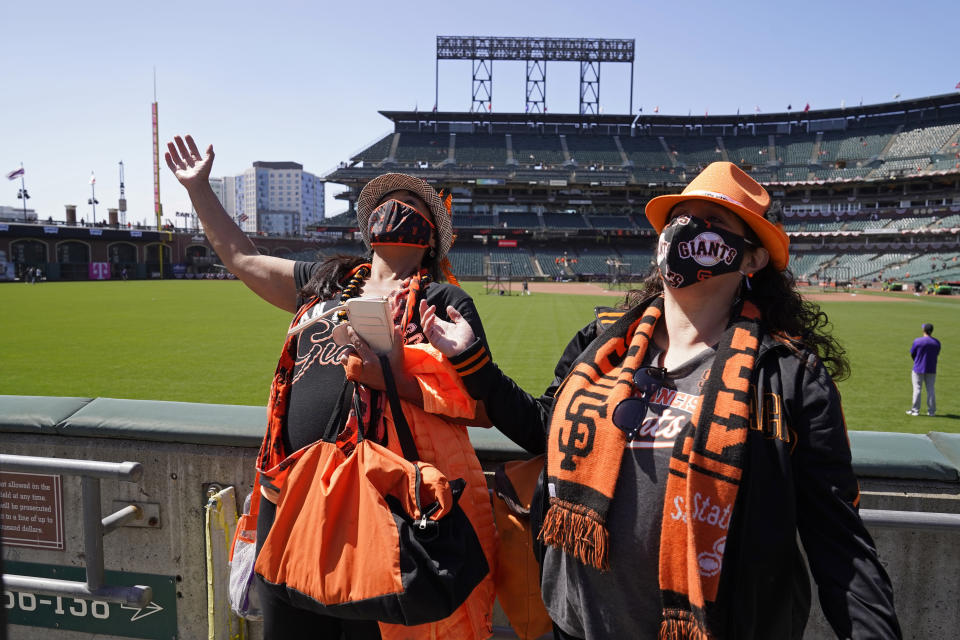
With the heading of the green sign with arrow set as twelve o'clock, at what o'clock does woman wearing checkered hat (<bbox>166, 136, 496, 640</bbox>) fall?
The woman wearing checkered hat is roughly at 11 o'clock from the green sign with arrow.

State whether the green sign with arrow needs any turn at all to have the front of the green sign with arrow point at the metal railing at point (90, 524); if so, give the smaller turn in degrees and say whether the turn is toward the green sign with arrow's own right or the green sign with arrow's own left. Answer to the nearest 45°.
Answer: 0° — it already faces it

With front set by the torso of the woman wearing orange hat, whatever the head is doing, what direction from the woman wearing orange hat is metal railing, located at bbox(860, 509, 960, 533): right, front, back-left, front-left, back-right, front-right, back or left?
back

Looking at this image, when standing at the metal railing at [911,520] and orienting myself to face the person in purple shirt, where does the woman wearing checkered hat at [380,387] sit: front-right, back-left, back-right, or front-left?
back-left

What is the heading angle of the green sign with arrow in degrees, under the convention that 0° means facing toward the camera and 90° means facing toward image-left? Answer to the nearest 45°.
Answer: approximately 0°

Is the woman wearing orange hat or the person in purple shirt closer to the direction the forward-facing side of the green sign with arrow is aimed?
the woman wearing orange hat

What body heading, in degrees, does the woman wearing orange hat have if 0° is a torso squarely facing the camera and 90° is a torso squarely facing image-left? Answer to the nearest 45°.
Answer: approximately 45°

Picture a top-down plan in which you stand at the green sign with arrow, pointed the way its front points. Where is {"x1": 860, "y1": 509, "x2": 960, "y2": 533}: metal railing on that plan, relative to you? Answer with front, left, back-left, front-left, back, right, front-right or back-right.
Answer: front-left

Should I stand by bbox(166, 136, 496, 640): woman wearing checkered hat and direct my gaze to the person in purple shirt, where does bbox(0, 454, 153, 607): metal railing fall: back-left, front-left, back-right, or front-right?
back-left

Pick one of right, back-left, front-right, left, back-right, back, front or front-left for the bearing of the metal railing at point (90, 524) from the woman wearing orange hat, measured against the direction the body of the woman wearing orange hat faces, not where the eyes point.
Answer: front-right

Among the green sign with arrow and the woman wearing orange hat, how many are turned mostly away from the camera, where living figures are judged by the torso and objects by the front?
0

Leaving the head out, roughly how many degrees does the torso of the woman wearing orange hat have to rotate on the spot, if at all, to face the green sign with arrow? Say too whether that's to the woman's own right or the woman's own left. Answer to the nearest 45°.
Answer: approximately 45° to the woman's own right

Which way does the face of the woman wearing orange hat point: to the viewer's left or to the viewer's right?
to the viewer's left
